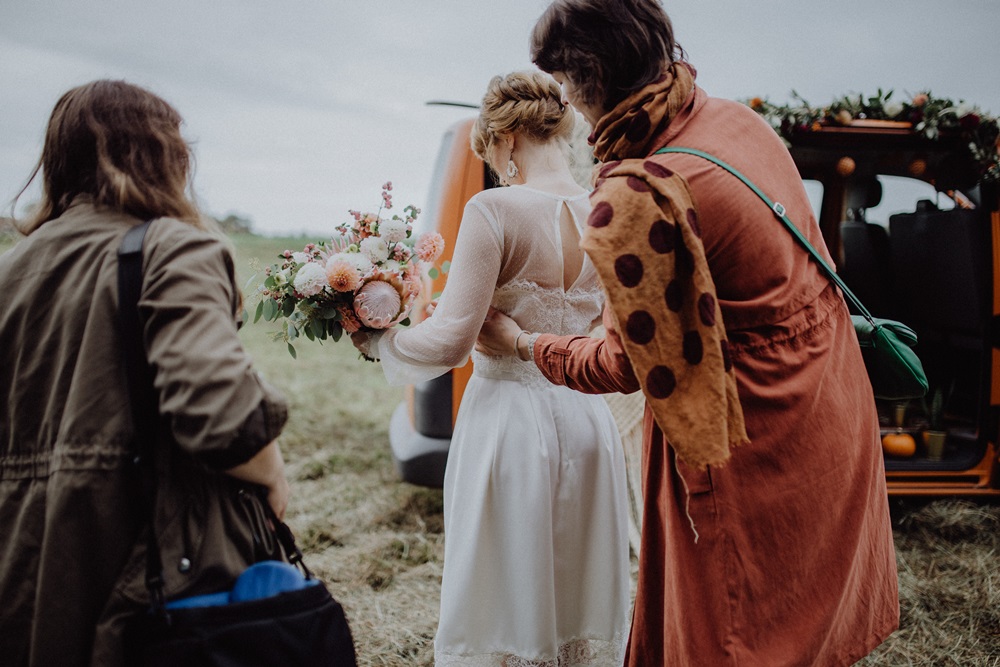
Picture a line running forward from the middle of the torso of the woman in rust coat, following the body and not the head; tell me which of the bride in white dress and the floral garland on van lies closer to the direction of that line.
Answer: the bride in white dress

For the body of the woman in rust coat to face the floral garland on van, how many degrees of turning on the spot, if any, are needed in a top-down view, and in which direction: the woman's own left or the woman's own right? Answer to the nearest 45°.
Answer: approximately 45° to the woman's own right

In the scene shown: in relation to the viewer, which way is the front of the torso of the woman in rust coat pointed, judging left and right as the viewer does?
facing away from the viewer and to the left of the viewer

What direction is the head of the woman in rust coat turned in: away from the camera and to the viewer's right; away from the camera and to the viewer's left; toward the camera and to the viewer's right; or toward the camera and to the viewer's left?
away from the camera and to the viewer's left
